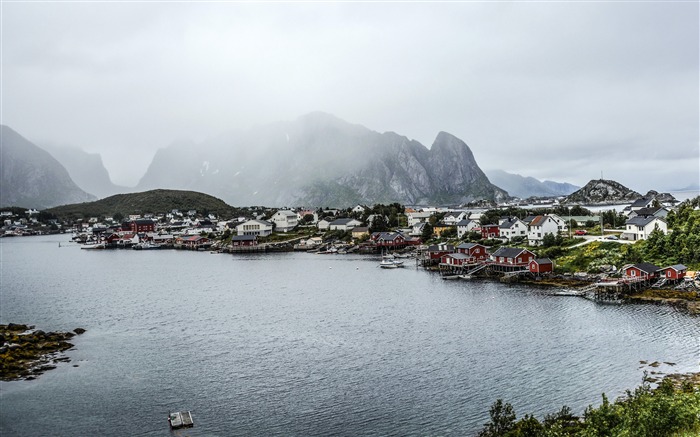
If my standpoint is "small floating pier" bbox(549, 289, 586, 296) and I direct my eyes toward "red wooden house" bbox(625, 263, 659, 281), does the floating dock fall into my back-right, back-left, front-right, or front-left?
back-right

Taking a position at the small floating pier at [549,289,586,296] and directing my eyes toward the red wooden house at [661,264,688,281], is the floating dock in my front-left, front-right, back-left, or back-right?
back-right
